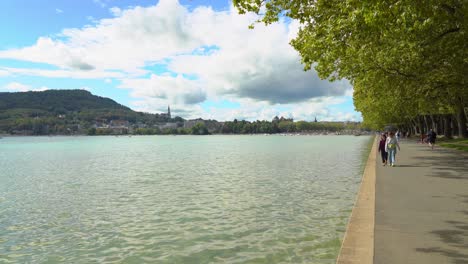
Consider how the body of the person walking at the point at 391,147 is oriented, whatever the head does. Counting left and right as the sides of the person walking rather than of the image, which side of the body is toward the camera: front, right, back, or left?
front
